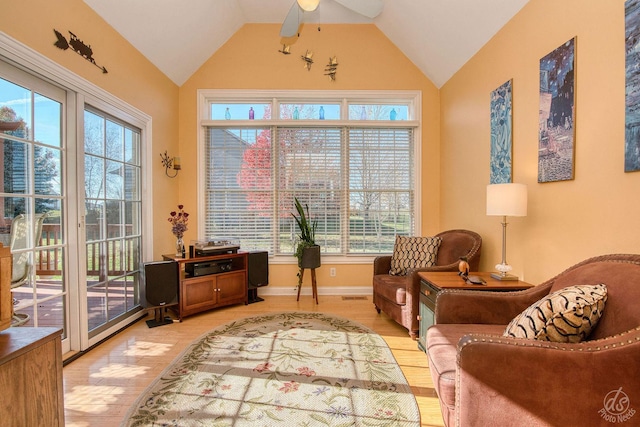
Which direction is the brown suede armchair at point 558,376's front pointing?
to the viewer's left

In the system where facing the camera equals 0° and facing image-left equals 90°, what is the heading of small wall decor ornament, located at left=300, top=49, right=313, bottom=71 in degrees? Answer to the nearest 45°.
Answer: approximately 0°
